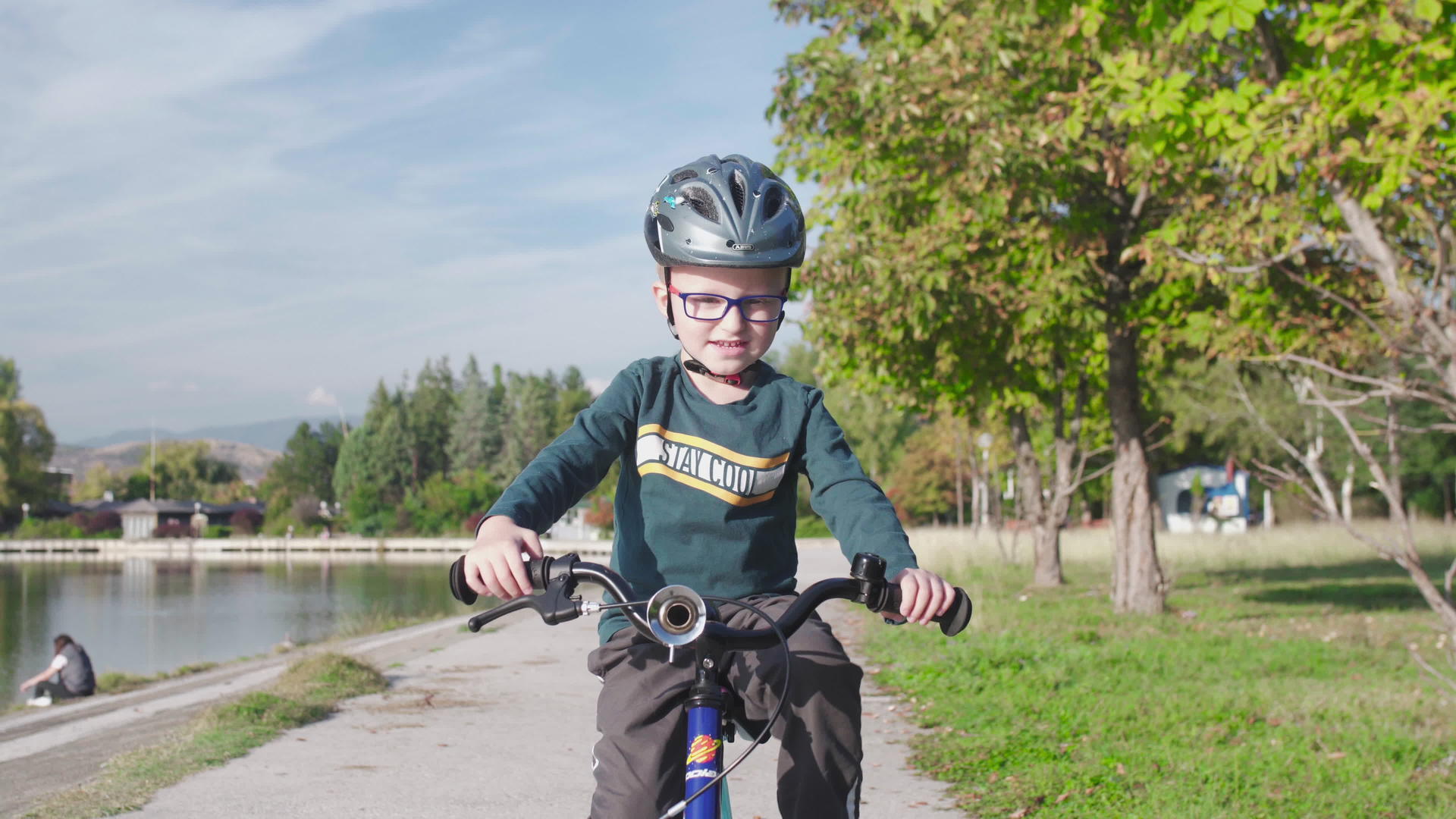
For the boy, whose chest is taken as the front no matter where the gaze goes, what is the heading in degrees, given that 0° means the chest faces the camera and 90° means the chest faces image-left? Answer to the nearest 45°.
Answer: approximately 0°

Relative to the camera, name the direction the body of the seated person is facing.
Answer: to the viewer's left

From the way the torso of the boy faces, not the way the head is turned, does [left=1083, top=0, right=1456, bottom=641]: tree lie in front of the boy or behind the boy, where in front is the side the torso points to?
behind

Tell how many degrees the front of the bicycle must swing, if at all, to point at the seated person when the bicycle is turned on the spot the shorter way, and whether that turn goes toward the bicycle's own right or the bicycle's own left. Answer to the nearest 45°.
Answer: approximately 135° to the bicycle's own right

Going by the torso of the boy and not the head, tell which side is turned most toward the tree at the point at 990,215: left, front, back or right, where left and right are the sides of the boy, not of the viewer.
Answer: back

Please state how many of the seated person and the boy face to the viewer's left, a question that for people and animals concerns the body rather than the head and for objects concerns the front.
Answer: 1

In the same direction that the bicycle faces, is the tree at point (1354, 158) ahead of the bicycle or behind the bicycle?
behind

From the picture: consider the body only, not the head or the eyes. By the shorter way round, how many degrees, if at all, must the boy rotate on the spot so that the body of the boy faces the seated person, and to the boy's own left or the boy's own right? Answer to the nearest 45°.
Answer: approximately 135° to the boy's own right

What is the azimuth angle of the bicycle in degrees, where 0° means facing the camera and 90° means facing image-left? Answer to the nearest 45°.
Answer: approximately 0°
